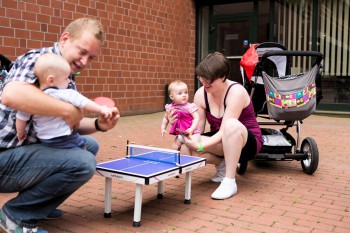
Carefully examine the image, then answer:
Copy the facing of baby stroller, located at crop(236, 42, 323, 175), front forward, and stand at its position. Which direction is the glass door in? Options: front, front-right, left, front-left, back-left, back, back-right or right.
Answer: front-right

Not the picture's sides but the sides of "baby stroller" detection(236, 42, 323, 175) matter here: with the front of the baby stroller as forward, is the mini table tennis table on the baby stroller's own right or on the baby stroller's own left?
on the baby stroller's own left

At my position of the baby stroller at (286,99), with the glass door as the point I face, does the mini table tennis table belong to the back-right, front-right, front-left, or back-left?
back-left

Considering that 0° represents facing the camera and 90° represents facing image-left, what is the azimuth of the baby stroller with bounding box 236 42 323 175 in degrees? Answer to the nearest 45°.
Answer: approximately 135°

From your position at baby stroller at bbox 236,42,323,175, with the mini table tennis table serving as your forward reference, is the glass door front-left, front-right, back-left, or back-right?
back-right
